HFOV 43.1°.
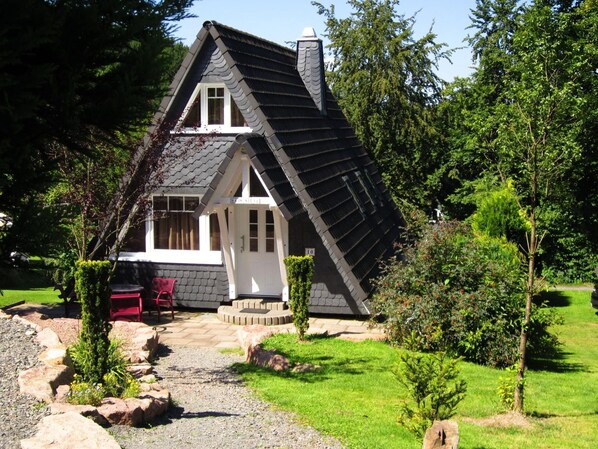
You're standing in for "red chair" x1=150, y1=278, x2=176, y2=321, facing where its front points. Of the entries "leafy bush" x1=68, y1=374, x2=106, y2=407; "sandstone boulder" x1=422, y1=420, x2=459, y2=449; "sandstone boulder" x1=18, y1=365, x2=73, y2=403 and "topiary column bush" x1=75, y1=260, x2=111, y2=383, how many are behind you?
0

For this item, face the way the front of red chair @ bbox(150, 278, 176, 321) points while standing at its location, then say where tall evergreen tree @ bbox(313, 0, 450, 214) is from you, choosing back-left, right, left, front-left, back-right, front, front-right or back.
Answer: back

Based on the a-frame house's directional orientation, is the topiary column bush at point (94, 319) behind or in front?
in front

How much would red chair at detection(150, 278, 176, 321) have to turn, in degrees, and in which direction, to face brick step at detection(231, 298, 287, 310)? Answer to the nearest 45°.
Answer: approximately 135° to its left

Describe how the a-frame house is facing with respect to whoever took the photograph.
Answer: facing the viewer and to the left of the viewer

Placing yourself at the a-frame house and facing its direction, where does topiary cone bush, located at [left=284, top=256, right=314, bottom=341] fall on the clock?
The topiary cone bush is roughly at 10 o'clock from the a-frame house.

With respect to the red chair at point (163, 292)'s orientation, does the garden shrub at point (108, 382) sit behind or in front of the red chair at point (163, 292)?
in front

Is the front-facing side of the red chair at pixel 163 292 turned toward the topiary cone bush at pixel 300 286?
no

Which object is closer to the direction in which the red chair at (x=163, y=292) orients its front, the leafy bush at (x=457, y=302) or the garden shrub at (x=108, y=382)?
the garden shrub

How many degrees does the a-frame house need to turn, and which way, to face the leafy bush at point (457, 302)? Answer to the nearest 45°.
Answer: approximately 90° to its left

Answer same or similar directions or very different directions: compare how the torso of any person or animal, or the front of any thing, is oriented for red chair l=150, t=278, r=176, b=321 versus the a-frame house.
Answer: same or similar directions

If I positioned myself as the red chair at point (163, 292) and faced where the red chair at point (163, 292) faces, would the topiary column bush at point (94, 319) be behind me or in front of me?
in front

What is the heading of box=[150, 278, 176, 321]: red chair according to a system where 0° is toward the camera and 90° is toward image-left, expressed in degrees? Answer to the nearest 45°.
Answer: approximately 45°
